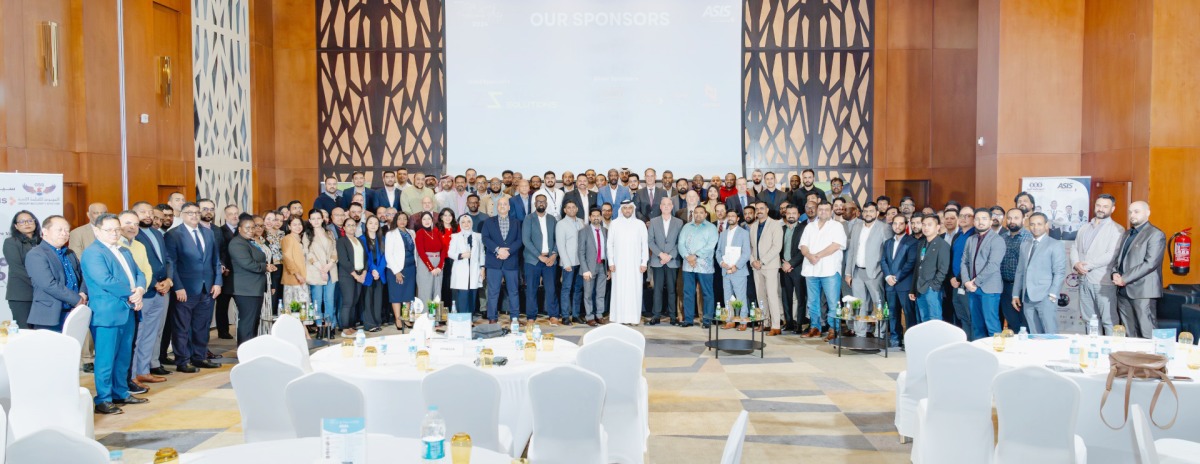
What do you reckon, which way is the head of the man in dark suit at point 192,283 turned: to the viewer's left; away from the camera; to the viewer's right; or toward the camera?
toward the camera

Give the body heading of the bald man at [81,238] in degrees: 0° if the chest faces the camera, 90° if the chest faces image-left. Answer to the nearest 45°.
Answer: approximately 315°

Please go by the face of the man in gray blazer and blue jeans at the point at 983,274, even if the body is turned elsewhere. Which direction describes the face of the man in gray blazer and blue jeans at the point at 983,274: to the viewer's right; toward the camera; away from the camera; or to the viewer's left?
toward the camera

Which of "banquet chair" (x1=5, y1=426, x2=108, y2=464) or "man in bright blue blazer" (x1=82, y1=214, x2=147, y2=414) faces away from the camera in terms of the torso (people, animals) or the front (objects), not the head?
the banquet chair

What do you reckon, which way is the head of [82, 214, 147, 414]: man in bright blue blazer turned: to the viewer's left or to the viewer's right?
to the viewer's right

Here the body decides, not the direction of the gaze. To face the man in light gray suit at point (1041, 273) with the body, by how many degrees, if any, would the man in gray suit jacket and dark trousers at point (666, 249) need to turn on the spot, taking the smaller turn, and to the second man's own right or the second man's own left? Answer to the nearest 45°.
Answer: approximately 45° to the second man's own left

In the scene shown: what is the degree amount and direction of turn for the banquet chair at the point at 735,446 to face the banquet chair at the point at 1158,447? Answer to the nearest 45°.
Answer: approximately 135° to its right

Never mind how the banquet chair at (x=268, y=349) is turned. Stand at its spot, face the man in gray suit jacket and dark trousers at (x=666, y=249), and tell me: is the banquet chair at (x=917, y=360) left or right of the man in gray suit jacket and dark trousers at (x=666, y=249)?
right

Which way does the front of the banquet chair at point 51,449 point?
away from the camera

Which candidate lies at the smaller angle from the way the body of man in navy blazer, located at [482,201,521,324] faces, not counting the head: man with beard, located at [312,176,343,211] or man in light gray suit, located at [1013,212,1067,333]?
the man in light gray suit

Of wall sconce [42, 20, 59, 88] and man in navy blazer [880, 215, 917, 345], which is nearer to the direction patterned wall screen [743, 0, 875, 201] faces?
the man in navy blazer

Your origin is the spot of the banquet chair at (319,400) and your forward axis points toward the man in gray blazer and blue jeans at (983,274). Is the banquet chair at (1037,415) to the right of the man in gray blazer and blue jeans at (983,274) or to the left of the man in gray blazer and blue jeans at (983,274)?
right

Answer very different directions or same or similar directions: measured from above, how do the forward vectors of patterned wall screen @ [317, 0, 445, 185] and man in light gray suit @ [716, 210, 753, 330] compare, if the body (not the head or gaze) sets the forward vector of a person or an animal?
same or similar directions

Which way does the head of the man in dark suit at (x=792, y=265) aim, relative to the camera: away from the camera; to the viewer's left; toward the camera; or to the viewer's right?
toward the camera

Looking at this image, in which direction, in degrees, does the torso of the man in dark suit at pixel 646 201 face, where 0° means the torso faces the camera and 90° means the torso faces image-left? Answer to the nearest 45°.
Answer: approximately 0°

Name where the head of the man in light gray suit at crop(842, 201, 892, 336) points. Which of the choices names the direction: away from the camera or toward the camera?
toward the camera

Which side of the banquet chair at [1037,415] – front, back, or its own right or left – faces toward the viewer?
back

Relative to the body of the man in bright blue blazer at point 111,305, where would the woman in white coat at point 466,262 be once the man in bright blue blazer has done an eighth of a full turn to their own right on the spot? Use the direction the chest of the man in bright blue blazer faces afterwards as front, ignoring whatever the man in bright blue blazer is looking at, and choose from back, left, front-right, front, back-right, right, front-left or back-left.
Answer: back-left
